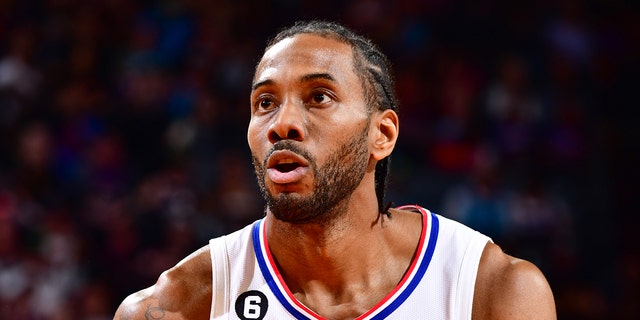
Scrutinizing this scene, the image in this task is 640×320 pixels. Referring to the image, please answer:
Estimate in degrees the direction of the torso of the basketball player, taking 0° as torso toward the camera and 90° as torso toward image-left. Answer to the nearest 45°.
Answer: approximately 0°
